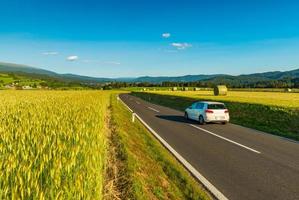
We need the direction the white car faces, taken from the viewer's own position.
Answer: facing away from the viewer and to the left of the viewer
